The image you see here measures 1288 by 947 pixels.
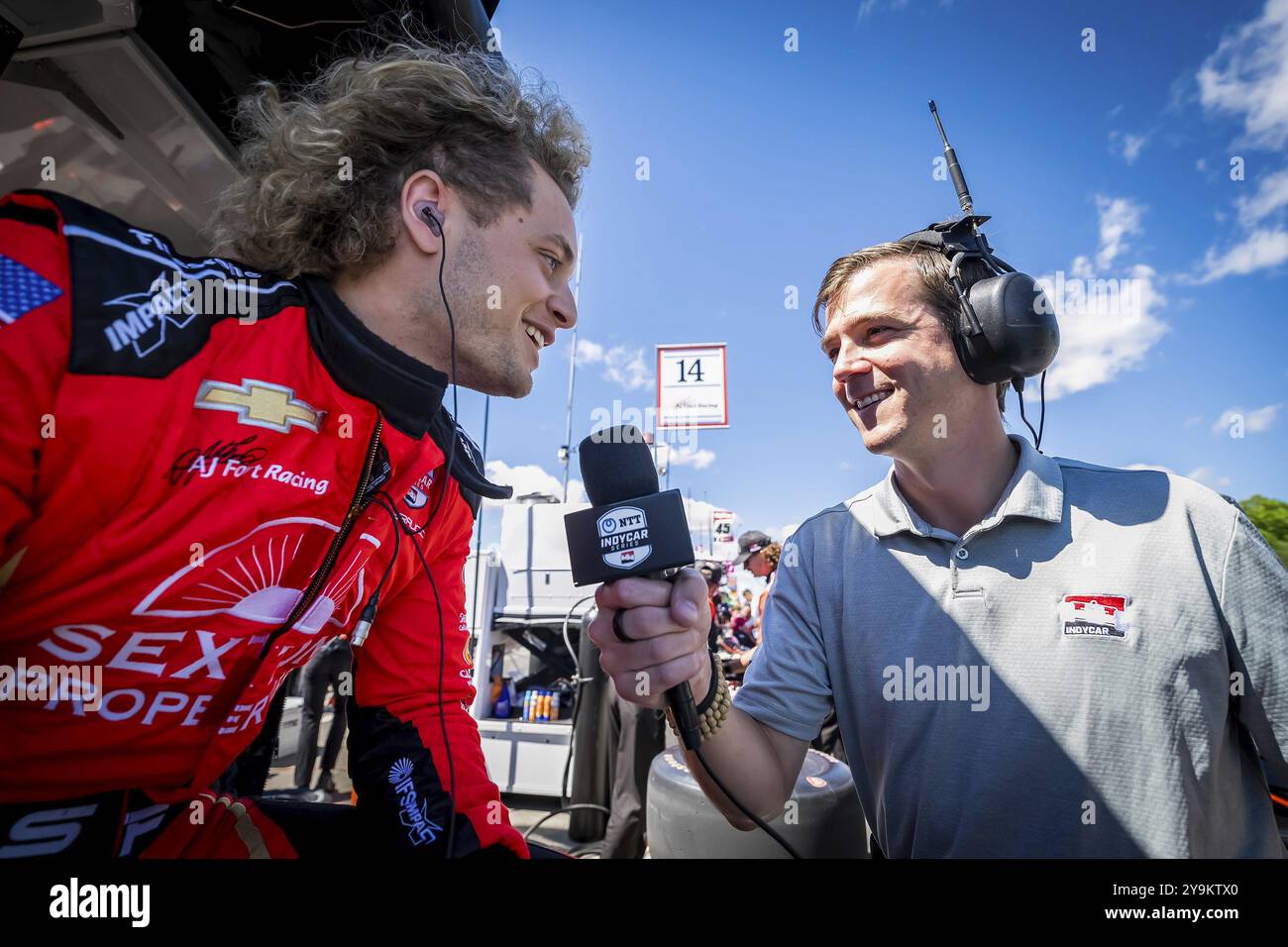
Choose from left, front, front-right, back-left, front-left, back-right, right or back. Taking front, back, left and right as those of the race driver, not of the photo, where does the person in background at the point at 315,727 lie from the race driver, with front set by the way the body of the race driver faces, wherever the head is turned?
back-left

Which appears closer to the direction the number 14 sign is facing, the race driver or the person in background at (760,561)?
the race driver

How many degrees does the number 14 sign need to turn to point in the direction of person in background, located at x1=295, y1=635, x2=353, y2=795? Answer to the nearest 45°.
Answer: approximately 90° to its right

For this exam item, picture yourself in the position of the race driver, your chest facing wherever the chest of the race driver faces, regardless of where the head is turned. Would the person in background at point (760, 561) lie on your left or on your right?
on your left

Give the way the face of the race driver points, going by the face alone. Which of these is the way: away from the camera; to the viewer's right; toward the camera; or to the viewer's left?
to the viewer's right

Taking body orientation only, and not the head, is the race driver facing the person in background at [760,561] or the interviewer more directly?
the interviewer

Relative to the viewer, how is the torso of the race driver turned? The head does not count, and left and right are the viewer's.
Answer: facing the viewer and to the right of the viewer

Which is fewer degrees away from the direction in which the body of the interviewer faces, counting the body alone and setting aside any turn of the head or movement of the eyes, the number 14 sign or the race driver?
the race driver

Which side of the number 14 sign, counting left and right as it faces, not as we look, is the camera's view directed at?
front

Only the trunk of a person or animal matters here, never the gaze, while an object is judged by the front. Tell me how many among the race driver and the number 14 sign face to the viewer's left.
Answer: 0

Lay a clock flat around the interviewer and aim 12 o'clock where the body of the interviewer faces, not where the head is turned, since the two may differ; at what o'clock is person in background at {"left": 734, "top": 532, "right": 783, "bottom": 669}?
The person in background is roughly at 4 o'clock from the interviewer.

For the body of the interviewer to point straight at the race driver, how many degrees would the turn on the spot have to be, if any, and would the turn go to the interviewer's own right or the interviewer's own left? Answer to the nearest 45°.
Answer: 0° — they already face them

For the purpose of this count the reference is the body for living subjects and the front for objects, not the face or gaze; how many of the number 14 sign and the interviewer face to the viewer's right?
0

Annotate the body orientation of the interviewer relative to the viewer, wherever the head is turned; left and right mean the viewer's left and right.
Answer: facing the viewer and to the left of the viewer
